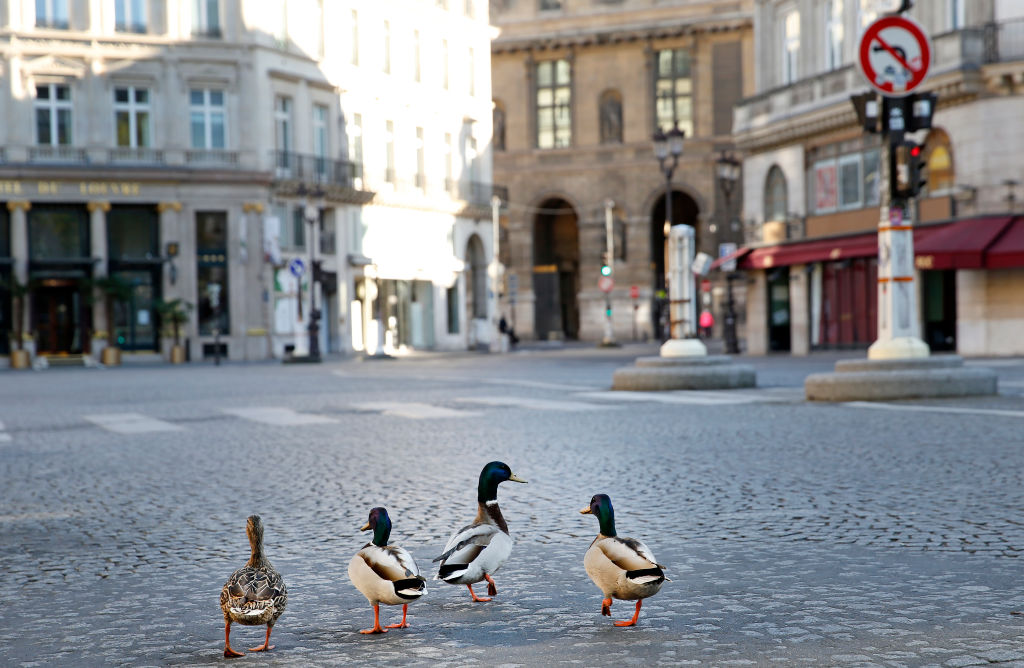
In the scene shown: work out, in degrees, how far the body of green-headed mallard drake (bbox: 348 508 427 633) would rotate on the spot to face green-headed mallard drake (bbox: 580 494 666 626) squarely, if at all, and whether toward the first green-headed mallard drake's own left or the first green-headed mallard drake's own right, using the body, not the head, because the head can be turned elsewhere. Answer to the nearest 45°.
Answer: approximately 135° to the first green-headed mallard drake's own right

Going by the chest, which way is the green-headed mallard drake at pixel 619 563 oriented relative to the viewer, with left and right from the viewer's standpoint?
facing away from the viewer and to the left of the viewer

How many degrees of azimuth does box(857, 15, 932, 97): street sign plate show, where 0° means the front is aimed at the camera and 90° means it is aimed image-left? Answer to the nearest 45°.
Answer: approximately 0°

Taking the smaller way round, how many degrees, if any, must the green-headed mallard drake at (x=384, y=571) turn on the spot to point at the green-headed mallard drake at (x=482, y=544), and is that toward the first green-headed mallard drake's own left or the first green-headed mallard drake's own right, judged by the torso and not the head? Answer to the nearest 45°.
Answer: approximately 90° to the first green-headed mallard drake's own right

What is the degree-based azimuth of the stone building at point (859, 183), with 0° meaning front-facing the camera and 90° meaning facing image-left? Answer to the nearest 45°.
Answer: approximately 45°

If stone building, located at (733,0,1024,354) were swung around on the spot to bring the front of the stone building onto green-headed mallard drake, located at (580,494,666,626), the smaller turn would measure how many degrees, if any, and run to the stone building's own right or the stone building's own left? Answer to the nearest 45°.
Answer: approximately 45° to the stone building's own left

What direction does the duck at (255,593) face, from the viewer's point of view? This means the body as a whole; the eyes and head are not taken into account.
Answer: away from the camera

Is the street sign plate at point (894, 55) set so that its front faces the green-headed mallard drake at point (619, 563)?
yes

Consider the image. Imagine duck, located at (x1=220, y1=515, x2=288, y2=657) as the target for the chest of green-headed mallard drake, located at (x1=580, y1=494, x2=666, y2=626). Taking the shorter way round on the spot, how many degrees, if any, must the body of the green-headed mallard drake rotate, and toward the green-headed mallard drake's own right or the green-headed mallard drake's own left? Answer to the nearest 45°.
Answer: approximately 45° to the green-headed mallard drake's own left
